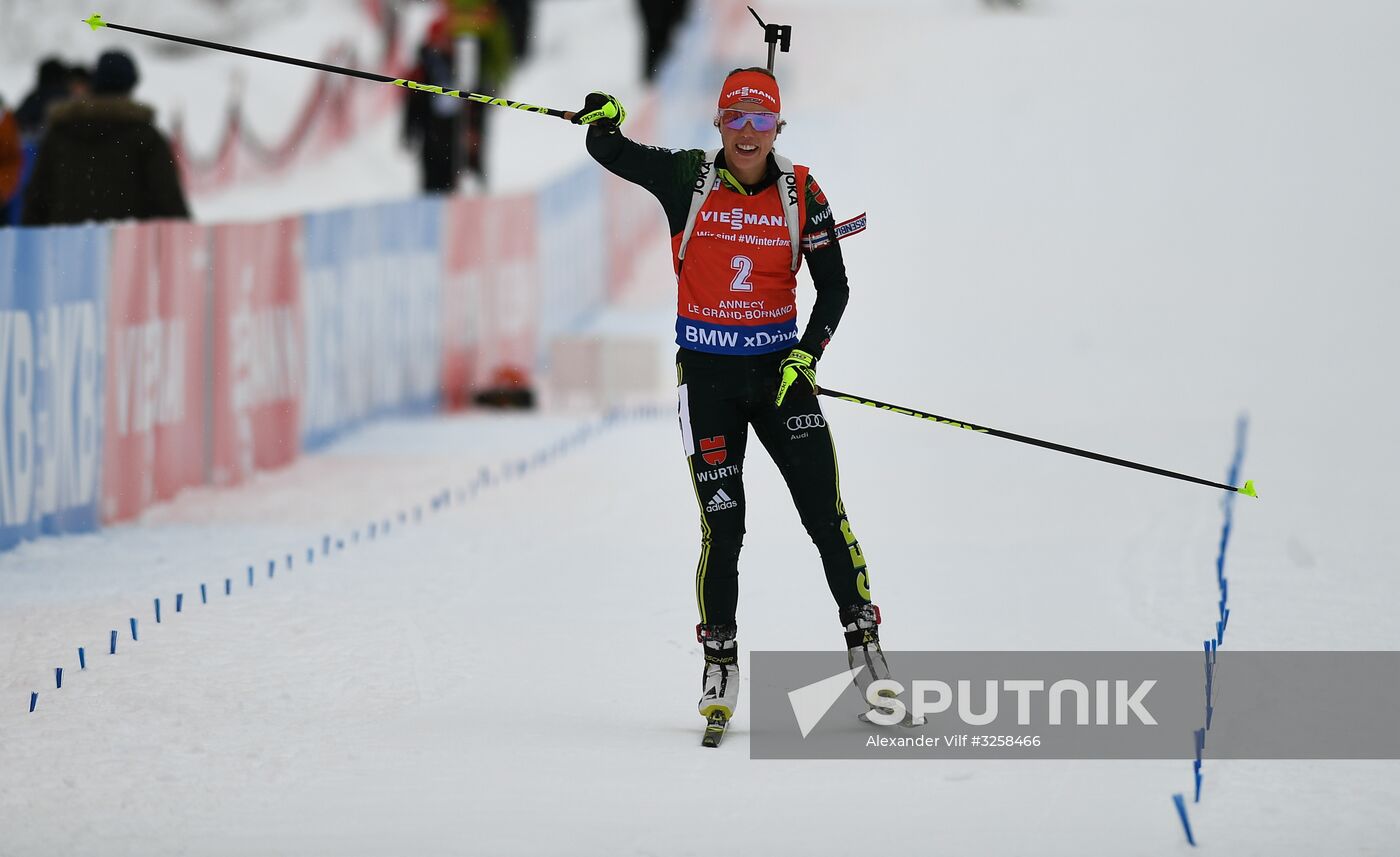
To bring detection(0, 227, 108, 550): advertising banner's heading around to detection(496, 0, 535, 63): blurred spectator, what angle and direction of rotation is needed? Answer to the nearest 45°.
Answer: approximately 135° to its left

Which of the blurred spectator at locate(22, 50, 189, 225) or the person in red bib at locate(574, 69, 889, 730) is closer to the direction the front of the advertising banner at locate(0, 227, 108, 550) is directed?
the person in red bib

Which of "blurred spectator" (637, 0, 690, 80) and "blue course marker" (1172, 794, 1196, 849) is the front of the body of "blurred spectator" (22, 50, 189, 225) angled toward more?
the blurred spectator

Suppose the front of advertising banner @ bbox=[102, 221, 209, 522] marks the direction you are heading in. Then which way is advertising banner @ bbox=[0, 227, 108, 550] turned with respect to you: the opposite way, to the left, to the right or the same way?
the same way

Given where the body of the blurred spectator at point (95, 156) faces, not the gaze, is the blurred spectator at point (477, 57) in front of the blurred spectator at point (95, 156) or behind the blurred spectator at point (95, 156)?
in front

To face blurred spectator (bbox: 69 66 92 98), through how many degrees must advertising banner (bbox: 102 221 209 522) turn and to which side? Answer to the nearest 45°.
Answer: approximately 135° to its left

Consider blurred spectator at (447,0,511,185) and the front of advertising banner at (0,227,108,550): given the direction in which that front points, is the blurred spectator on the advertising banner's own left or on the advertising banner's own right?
on the advertising banner's own left

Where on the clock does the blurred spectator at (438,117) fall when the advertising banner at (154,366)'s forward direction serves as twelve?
The blurred spectator is roughly at 8 o'clock from the advertising banner.

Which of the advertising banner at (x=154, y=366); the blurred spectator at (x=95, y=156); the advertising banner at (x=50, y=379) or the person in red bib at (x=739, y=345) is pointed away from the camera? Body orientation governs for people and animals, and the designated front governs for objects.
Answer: the blurred spectator

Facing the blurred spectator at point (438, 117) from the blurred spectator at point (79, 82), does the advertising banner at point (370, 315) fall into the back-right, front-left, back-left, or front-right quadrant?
front-right

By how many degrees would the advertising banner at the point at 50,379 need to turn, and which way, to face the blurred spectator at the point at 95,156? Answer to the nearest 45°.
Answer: approximately 135° to its left

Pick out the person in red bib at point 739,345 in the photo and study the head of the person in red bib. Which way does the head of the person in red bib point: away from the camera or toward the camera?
toward the camera

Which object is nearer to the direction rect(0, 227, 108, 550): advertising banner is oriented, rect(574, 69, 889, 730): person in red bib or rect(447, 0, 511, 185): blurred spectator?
the person in red bib

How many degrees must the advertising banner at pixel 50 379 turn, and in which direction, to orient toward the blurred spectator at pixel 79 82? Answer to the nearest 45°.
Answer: approximately 135° to its left

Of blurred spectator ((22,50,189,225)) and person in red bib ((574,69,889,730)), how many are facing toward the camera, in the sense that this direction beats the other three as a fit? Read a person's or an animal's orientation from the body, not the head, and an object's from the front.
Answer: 1

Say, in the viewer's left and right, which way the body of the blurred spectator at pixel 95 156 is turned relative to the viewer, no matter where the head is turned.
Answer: facing away from the viewer

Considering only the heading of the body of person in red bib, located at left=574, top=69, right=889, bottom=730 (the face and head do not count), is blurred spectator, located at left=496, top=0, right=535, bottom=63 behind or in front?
behind

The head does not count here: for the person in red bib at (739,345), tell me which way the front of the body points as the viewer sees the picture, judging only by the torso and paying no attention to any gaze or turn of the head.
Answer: toward the camera

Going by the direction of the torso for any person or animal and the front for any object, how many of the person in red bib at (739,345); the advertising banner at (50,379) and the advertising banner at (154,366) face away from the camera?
0
